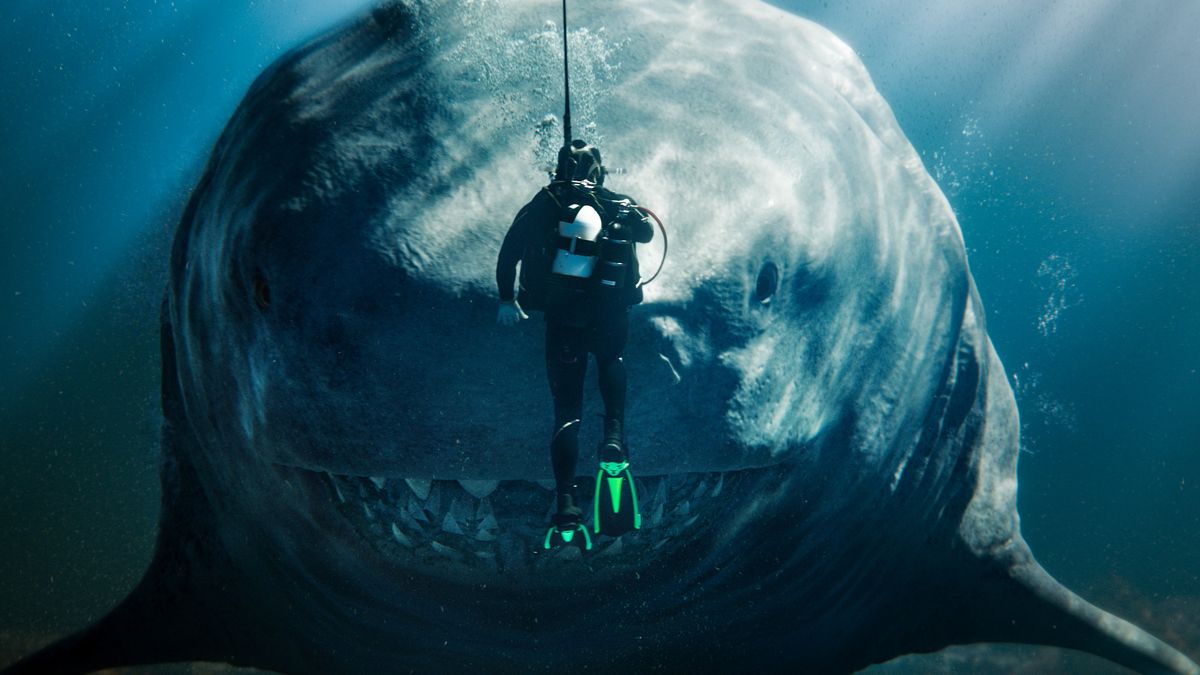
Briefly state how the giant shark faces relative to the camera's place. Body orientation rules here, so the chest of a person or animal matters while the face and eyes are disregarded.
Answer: facing the viewer

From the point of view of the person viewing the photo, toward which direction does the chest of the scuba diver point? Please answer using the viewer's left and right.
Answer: facing away from the viewer

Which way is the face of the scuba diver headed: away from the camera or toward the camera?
away from the camera

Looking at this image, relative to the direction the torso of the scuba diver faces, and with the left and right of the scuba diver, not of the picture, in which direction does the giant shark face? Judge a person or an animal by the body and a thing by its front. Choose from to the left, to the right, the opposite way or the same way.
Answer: the opposite way
